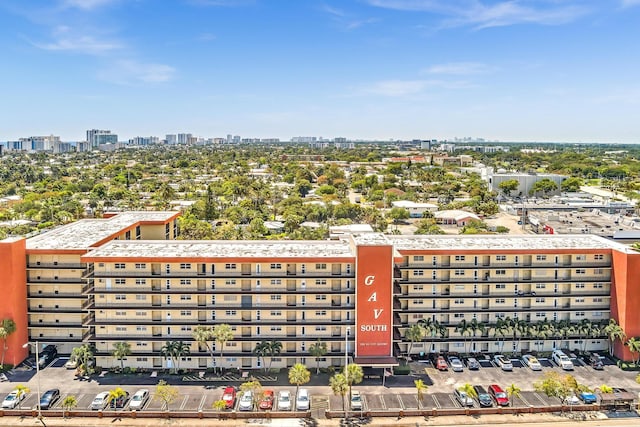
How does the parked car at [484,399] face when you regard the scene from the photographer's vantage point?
facing the viewer and to the right of the viewer

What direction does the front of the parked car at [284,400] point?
toward the camera

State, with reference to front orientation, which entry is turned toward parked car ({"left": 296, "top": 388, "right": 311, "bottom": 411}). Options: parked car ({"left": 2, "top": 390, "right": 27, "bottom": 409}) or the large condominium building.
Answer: the large condominium building

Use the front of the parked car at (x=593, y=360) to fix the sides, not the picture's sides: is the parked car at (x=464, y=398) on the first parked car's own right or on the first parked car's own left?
on the first parked car's own left

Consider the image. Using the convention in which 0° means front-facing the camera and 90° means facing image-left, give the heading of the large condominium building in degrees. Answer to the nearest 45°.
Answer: approximately 0°

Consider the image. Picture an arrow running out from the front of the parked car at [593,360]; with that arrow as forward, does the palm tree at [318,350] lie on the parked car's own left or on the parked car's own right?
on the parked car's own left

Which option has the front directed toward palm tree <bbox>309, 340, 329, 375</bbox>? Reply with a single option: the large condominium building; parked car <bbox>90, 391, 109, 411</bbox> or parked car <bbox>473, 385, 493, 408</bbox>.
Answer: the large condominium building

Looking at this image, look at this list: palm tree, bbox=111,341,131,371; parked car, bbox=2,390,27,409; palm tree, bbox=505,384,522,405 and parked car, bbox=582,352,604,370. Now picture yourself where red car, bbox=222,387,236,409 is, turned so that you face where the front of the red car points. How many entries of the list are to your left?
2

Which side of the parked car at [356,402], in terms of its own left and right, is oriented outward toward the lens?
front

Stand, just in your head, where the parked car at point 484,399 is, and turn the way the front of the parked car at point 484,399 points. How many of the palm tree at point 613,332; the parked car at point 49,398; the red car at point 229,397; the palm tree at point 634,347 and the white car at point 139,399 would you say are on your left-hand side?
2

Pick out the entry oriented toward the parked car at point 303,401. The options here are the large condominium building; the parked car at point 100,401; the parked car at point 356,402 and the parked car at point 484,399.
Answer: the large condominium building

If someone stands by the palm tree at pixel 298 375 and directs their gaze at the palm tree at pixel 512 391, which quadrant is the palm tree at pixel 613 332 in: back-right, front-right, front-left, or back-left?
front-left
